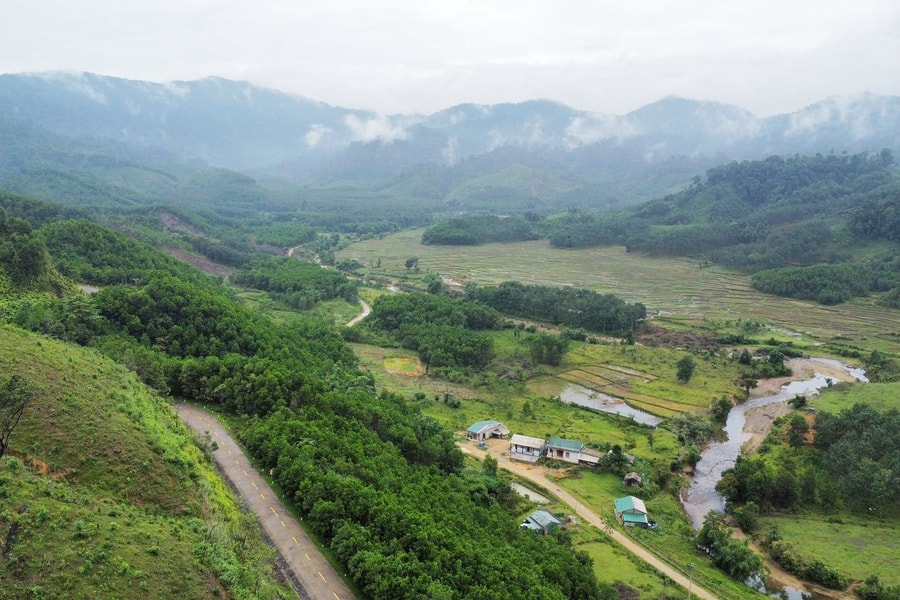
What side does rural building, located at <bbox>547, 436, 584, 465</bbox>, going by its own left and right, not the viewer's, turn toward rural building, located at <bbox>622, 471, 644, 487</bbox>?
left

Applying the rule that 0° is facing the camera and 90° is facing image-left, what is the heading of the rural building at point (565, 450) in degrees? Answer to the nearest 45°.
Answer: approximately 45°

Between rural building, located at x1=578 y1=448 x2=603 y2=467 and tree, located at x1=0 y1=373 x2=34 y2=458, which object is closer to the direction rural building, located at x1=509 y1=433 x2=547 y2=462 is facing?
the tree

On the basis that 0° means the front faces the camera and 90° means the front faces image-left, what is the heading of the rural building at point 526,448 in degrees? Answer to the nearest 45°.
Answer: approximately 45°

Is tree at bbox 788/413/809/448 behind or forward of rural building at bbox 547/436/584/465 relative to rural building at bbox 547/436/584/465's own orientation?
behind
